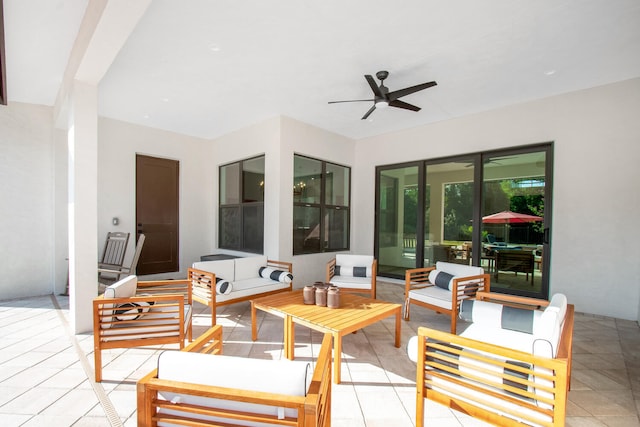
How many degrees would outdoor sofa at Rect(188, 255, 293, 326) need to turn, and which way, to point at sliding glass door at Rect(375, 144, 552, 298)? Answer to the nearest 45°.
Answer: approximately 45° to its left

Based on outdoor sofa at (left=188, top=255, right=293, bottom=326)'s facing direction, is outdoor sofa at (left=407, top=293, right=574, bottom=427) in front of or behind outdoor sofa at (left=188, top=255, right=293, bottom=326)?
in front

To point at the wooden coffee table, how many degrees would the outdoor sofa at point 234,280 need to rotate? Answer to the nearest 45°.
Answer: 0° — it already faces it

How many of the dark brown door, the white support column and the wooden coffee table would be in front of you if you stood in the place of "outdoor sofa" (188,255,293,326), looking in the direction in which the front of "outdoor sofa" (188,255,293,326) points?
1

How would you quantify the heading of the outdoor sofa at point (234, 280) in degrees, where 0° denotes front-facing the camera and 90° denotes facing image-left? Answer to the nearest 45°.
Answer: approximately 315°

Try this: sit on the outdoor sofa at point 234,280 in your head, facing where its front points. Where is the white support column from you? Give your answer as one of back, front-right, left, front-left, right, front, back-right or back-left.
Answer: back-right

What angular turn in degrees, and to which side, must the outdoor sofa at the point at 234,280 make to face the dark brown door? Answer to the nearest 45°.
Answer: approximately 180°

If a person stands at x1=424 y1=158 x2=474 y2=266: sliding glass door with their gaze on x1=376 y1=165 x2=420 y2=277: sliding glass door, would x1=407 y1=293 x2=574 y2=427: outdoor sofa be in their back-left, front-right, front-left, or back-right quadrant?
back-left

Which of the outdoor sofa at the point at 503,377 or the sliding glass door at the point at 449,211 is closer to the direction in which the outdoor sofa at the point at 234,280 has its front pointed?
the outdoor sofa

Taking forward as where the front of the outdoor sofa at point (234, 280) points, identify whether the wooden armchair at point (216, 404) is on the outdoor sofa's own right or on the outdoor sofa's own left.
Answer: on the outdoor sofa's own right

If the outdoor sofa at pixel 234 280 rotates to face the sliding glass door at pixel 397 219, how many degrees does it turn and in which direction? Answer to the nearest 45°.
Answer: approximately 90° to its left
